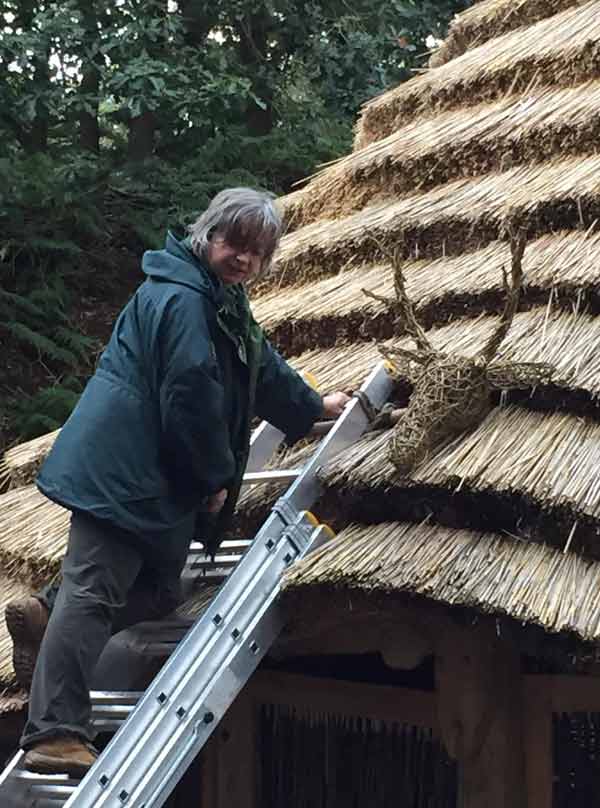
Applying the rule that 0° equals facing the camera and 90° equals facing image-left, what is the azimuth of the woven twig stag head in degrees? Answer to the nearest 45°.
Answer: approximately 45°

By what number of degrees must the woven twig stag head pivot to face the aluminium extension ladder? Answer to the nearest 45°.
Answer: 0° — it already faces it

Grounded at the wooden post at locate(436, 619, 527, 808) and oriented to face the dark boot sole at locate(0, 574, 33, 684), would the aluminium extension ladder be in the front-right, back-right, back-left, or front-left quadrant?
front-left

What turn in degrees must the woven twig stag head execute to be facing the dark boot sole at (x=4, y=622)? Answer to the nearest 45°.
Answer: approximately 45° to its right
